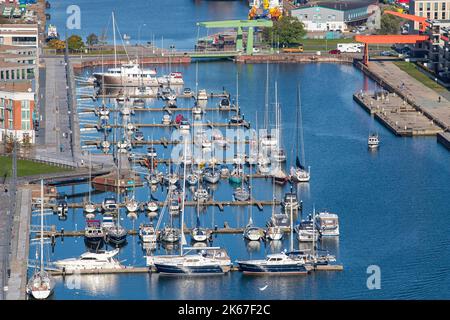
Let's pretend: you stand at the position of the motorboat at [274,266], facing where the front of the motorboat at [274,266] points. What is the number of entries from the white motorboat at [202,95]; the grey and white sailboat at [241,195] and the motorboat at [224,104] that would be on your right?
3

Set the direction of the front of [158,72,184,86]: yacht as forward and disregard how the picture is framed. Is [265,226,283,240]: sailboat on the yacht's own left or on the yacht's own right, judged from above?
on the yacht's own left

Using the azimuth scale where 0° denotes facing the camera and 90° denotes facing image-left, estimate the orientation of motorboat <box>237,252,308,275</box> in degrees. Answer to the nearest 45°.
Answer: approximately 90°

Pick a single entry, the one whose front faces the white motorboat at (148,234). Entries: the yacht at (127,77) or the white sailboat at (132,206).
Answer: the white sailboat at (132,206)

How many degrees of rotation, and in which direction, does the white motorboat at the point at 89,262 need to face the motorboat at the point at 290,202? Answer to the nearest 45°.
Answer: approximately 135° to its right

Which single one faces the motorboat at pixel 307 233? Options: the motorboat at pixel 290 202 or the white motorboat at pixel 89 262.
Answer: the motorboat at pixel 290 202

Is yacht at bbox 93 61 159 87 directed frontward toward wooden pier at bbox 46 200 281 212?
no

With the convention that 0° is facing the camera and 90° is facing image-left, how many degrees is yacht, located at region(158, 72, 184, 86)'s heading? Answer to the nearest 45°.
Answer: approximately 90°

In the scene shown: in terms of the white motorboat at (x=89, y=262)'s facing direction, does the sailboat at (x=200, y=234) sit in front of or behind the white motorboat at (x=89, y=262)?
behind

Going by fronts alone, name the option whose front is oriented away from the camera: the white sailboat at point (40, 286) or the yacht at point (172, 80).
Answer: the white sailboat

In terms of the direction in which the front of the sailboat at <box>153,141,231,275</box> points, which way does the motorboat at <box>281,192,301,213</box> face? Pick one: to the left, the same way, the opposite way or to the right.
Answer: to the left
